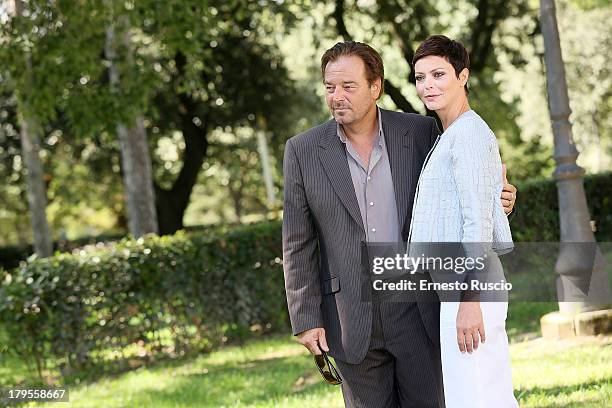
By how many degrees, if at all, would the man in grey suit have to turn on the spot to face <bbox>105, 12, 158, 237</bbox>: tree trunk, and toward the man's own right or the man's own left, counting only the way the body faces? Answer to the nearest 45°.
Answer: approximately 180°

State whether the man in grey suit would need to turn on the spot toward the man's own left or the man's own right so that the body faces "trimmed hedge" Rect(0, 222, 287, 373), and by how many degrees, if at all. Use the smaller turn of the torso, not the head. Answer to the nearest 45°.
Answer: approximately 135° to the man's own right

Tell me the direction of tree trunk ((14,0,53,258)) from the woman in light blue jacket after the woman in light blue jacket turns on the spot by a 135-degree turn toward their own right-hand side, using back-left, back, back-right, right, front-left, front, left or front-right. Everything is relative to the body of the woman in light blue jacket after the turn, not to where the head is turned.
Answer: front-left

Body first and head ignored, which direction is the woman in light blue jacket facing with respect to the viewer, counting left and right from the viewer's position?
facing the viewer and to the left of the viewer

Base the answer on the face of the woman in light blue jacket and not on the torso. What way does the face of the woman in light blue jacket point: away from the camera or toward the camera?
toward the camera

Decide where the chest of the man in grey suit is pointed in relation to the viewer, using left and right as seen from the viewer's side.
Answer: facing the viewer

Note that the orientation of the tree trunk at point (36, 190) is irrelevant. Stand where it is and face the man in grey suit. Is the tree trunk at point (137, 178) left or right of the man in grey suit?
left

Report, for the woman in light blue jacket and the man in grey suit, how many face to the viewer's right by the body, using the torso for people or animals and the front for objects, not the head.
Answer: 0

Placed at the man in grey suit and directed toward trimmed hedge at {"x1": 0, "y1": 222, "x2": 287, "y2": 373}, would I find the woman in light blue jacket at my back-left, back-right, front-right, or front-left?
back-right

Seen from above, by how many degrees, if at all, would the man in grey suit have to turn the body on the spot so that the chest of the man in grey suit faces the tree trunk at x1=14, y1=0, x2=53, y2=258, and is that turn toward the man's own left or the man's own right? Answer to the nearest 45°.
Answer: approximately 135° to the man's own right

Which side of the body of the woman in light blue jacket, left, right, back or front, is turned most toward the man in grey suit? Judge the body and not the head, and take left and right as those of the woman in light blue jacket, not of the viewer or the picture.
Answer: right

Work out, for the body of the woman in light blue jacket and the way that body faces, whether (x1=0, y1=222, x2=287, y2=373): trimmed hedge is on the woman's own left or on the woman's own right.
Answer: on the woman's own right
